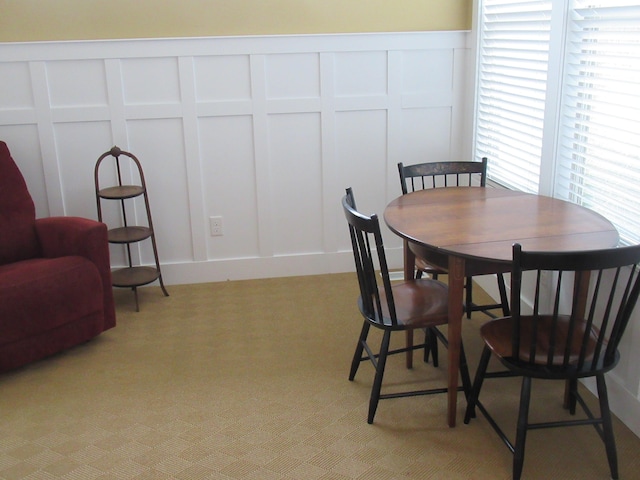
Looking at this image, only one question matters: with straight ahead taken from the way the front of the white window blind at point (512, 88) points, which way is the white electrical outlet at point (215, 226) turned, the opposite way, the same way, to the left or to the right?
to the left

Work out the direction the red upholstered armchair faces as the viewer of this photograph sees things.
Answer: facing the viewer and to the right of the viewer

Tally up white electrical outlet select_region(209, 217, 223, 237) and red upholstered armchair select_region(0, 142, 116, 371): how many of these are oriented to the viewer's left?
0

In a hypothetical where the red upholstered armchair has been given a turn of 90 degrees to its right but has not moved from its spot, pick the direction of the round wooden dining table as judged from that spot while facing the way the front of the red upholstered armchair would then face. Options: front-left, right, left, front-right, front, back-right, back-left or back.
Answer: left

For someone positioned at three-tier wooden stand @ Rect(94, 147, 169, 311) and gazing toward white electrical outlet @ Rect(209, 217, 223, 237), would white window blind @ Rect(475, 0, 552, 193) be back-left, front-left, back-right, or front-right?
front-right

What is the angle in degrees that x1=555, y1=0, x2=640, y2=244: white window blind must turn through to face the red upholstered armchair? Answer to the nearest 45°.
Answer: approximately 45° to its right

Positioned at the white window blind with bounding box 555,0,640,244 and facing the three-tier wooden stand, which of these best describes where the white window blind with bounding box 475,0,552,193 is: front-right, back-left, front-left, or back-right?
front-right

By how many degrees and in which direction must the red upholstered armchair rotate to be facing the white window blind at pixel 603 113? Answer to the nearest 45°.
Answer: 0° — it already faces it

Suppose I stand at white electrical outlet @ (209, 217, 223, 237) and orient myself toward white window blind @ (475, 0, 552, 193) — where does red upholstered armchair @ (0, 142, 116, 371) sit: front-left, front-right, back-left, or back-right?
back-right

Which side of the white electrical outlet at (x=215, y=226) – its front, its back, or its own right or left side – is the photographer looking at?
front

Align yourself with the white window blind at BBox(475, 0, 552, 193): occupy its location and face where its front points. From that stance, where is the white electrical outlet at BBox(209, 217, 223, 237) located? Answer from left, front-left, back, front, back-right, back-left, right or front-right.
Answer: front-right

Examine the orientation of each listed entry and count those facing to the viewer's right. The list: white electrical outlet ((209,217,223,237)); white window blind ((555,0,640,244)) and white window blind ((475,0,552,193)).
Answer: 0

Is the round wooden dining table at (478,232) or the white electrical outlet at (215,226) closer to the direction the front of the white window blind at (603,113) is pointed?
the round wooden dining table

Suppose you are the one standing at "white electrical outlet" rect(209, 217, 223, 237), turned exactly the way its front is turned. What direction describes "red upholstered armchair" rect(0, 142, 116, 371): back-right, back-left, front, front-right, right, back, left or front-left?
front-right

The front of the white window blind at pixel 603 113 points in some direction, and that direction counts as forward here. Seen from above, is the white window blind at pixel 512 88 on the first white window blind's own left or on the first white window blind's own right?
on the first white window blind's own right

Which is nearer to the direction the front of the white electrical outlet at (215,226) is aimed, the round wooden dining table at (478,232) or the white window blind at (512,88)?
the round wooden dining table

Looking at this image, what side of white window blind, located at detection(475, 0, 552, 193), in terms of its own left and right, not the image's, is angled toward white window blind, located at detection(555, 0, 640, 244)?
left

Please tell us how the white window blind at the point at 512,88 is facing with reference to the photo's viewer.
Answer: facing the viewer and to the left of the viewer
